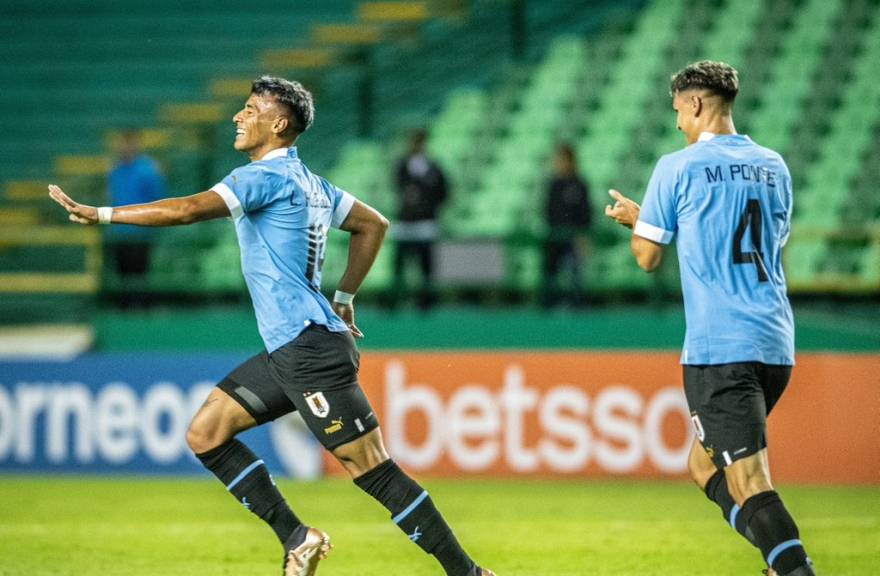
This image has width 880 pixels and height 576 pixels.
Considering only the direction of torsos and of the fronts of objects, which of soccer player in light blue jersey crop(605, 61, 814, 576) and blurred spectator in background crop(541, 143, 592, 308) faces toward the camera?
the blurred spectator in background

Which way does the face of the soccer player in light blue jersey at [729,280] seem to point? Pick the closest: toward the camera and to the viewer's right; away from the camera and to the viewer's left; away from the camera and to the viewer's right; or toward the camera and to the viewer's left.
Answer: away from the camera and to the viewer's left

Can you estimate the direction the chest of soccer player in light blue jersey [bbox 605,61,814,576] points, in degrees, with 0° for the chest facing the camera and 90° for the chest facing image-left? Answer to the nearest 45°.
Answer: approximately 135°

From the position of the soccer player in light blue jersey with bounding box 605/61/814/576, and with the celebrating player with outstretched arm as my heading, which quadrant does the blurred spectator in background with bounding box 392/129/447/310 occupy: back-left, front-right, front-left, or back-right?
front-right

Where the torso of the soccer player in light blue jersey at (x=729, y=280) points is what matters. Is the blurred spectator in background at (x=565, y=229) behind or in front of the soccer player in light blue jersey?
in front

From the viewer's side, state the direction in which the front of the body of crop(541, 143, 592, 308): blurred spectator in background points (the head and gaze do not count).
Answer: toward the camera

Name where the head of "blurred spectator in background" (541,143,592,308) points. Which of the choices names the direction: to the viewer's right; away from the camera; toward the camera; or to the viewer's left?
toward the camera

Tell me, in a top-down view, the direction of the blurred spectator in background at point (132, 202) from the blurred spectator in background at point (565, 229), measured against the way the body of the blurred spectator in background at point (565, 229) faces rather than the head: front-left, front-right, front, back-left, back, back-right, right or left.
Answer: right

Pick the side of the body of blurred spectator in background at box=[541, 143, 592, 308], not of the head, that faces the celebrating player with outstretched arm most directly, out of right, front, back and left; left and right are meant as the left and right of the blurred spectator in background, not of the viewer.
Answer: front

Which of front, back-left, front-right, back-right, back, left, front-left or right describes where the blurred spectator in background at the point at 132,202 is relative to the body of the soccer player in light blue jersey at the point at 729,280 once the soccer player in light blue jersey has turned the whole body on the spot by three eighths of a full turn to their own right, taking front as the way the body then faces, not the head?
back-left

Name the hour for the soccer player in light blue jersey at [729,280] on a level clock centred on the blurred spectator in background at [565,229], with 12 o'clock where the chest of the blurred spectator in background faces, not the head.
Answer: The soccer player in light blue jersey is roughly at 12 o'clock from the blurred spectator in background.

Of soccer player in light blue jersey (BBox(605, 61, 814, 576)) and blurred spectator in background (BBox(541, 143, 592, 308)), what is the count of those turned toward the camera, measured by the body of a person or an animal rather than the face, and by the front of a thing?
1
